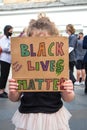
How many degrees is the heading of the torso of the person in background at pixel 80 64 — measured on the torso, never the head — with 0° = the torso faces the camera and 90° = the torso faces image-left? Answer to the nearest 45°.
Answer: approximately 45°

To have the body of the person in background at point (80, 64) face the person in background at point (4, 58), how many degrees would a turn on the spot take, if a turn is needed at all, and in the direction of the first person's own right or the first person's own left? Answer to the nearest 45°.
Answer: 0° — they already face them

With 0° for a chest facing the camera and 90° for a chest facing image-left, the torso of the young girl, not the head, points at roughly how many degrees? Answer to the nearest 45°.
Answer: approximately 0°

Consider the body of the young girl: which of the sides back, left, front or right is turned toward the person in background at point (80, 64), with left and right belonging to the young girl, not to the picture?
back

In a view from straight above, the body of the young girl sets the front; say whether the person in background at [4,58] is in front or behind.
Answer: behind
